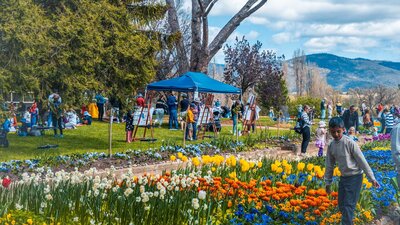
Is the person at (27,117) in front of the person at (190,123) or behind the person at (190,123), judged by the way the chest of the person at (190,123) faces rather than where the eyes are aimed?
behind
